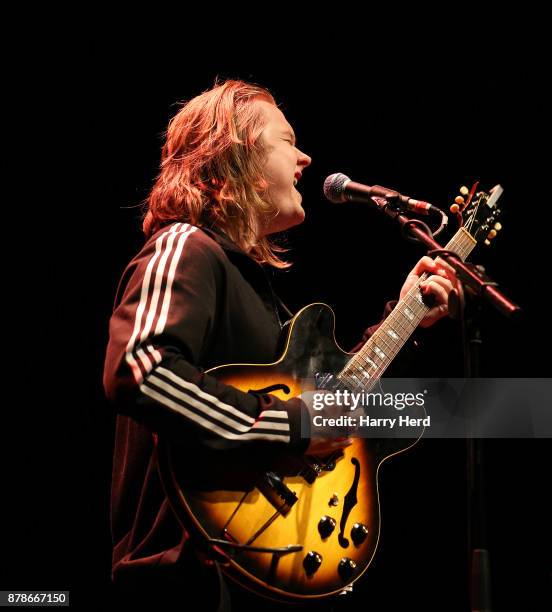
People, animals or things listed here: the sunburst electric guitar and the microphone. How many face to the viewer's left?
1

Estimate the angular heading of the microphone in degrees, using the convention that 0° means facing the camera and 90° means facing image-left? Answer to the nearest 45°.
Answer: approximately 90°

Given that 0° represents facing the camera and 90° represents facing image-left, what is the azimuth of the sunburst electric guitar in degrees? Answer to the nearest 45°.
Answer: approximately 315°
